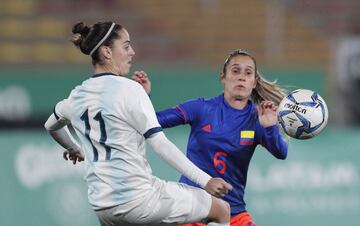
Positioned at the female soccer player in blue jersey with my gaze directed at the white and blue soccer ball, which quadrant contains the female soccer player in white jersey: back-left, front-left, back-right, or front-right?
back-right

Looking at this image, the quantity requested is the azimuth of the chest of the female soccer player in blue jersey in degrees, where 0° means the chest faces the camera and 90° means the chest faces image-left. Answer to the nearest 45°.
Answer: approximately 0°

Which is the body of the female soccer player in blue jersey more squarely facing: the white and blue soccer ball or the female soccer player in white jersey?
the female soccer player in white jersey

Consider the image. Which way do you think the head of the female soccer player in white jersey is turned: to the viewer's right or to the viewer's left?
to the viewer's right

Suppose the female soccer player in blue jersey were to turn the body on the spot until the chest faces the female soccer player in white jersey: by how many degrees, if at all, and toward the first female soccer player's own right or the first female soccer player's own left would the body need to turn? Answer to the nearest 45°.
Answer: approximately 45° to the first female soccer player's own right

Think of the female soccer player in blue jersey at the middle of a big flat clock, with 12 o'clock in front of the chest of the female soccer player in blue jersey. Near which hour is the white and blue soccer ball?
The white and blue soccer ball is roughly at 9 o'clock from the female soccer player in blue jersey.

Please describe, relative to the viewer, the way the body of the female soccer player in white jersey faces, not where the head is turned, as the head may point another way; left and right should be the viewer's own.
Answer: facing away from the viewer and to the right of the viewer

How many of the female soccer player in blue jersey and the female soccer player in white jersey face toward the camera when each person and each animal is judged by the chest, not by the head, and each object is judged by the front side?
1

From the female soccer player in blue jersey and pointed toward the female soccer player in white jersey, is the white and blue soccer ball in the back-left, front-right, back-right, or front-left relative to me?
back-left
